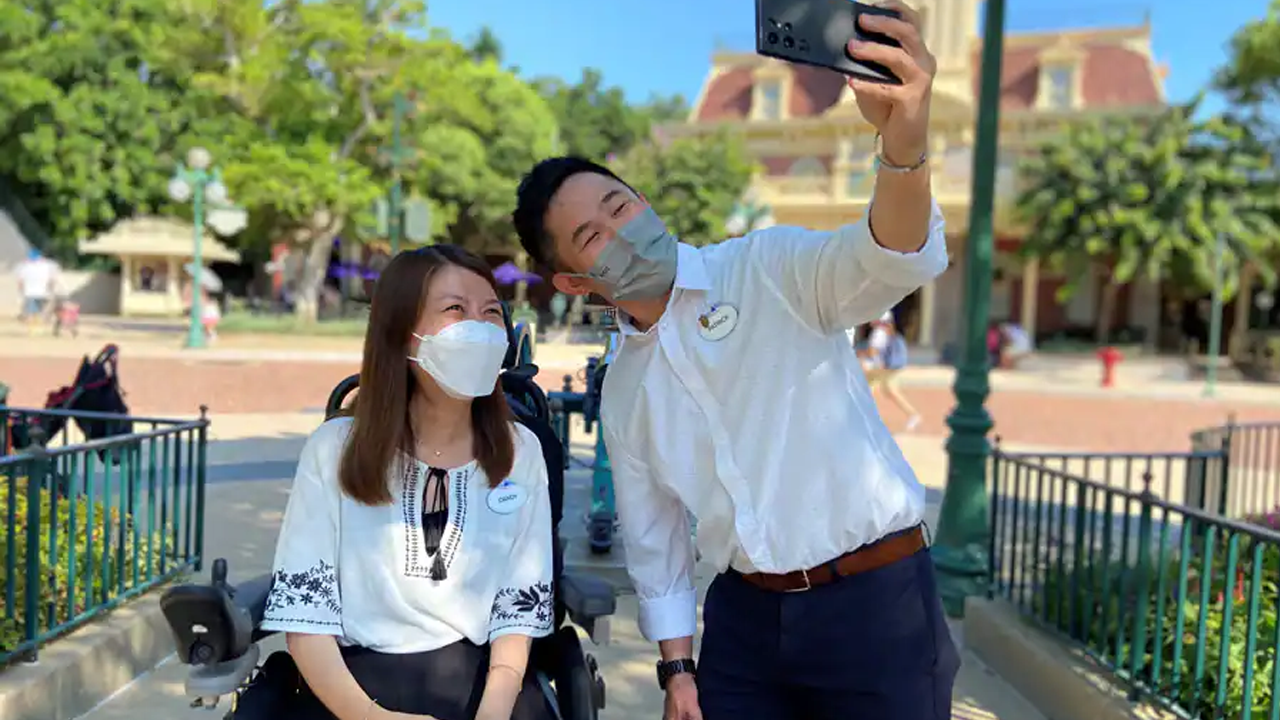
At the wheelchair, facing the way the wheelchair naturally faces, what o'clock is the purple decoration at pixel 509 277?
The purple decoration is roughly at 6 o'clock from the wheelchair.

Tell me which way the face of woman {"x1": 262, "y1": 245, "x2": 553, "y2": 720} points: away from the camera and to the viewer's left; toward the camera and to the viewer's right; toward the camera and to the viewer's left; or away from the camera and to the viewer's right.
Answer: toward the camera and to the viewer's right

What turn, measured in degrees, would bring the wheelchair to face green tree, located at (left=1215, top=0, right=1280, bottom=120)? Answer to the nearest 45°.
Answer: approximately 135° to its left

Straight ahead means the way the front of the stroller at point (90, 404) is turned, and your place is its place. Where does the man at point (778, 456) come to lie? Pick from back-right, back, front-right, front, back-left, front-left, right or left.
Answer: left

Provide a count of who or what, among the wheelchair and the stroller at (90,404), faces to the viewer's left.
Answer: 1

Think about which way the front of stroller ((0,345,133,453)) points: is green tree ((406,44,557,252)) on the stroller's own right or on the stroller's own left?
on the stroller's own right

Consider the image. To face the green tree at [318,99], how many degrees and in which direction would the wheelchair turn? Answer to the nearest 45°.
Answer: approximately 180°

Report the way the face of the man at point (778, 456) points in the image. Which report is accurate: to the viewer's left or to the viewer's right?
to the viewer's right

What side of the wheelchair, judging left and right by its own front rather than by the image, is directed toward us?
front

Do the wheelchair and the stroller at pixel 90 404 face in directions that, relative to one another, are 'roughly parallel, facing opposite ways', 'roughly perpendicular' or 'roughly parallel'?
roughly perpendicular

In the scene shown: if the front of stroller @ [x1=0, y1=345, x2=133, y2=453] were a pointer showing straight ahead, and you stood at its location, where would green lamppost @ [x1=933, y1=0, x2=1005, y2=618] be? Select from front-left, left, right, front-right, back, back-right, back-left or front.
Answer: back-left

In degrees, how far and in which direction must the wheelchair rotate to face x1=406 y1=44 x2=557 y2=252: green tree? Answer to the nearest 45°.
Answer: approximately 180°

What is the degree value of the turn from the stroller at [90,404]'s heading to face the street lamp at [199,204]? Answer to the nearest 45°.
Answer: approximately 90° to its right

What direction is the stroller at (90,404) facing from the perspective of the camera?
to the viewer's left
